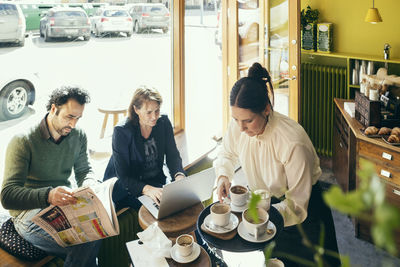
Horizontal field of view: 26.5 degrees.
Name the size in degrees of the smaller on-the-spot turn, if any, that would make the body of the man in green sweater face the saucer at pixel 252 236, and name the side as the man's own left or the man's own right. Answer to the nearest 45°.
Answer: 0° — they already face it

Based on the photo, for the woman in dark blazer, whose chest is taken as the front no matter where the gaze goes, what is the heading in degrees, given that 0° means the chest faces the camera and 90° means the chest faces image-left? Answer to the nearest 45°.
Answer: approximately 315°

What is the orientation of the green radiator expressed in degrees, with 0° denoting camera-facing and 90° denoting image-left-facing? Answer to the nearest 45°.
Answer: approximately 45°

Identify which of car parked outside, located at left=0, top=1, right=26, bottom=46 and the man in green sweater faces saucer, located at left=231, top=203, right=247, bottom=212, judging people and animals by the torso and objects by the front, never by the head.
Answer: the man in green sweater

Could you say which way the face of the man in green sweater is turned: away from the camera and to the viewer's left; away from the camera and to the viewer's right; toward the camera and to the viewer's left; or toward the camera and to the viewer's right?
toward the camera and to the viewer's right
